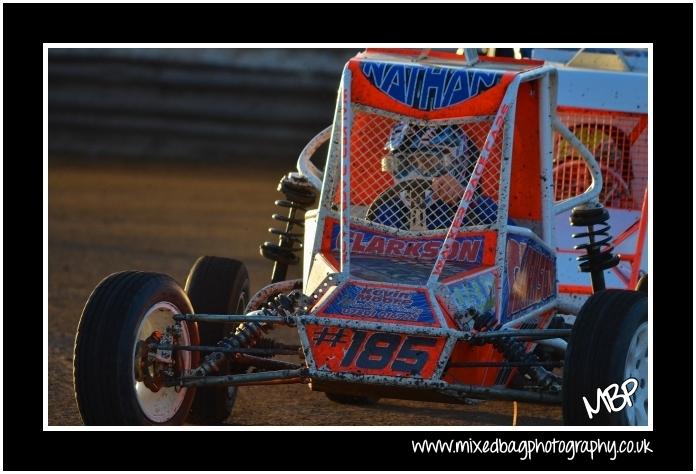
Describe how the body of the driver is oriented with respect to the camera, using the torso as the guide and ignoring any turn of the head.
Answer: toward the camera
